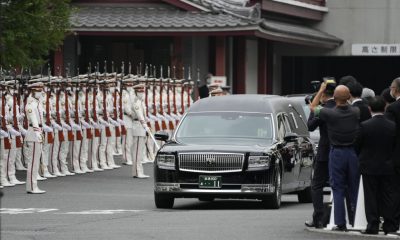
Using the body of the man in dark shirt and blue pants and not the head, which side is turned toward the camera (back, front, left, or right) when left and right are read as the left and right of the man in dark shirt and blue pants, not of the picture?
back

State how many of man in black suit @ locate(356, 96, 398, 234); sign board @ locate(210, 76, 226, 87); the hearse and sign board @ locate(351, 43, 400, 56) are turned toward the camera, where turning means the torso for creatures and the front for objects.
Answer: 3

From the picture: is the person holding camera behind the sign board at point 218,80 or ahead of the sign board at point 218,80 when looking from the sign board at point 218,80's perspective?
ahead

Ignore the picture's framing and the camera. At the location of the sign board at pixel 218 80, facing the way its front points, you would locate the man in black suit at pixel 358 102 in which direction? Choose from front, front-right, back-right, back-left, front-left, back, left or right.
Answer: front

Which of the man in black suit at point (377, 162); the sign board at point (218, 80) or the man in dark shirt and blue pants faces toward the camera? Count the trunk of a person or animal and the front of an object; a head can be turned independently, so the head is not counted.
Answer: the sign board

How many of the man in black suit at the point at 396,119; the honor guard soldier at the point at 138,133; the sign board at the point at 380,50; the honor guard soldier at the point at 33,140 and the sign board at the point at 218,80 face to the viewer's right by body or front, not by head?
2

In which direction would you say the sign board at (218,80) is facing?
toward the camera

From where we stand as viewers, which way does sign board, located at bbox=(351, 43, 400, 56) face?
facing the viewer

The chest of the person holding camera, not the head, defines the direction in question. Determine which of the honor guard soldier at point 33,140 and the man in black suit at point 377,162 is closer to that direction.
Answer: the honor guard soldier

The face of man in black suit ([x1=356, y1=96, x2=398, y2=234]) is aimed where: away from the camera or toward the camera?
away from the camera

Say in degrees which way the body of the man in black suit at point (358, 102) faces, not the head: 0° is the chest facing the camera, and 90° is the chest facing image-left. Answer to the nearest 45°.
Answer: approximately 135°

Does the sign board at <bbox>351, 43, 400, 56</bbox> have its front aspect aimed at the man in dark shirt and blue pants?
yes

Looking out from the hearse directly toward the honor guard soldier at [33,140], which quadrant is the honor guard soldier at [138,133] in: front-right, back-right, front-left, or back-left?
front-right

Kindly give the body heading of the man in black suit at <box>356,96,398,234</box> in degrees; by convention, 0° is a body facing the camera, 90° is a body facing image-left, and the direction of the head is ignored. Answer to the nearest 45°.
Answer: approximately 180°

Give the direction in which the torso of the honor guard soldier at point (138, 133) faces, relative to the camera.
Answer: to the viewer's right

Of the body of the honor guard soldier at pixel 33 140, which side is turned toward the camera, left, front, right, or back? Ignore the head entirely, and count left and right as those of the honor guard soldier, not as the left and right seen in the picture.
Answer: right
